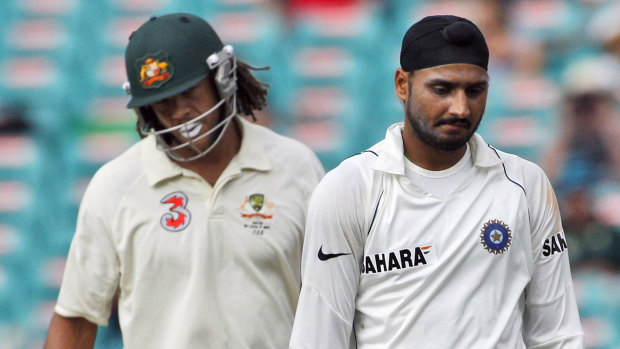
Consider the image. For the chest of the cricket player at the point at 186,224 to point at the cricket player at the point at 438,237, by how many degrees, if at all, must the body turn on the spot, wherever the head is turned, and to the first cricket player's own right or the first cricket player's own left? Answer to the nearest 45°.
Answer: approximately 45° to the first cricket player's own left

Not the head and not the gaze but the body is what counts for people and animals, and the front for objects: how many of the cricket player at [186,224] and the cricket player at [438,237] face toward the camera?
2

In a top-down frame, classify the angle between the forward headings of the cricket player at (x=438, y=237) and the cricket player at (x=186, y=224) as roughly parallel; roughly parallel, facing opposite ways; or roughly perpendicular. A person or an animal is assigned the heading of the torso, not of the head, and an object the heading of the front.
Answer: roughly parallel

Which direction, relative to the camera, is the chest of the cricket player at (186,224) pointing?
toward the camera

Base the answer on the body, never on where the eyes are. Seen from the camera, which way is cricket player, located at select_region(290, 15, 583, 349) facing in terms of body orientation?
toward the camera

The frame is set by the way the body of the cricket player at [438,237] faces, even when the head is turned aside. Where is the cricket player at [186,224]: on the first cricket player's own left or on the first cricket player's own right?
on the first cricket player's own right
